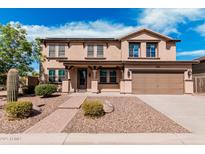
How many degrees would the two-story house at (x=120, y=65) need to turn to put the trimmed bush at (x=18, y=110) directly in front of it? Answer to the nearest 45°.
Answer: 0° — it already faces it

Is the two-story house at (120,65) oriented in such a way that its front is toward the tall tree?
no

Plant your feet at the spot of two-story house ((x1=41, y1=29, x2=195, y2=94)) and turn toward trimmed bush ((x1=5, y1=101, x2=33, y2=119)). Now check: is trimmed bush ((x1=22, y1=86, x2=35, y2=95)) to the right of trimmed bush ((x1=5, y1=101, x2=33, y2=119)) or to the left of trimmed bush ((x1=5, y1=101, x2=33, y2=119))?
right

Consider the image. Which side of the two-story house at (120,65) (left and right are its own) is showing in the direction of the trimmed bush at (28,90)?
right

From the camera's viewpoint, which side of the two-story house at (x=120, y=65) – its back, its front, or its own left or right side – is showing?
front

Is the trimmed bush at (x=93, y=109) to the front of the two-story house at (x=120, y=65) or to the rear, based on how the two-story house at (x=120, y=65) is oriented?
to the front

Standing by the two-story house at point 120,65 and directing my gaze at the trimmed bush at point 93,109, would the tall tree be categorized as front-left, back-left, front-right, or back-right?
front-right

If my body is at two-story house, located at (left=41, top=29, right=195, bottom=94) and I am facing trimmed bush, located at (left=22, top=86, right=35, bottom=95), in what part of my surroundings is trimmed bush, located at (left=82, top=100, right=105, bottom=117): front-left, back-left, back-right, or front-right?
front-left
